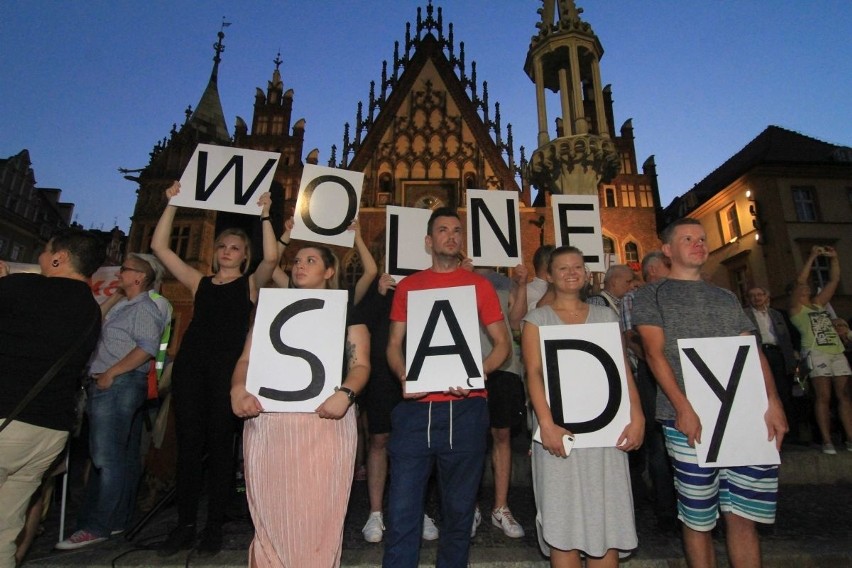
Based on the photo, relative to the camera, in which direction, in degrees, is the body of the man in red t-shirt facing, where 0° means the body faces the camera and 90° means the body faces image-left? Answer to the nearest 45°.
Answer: approximately 0°

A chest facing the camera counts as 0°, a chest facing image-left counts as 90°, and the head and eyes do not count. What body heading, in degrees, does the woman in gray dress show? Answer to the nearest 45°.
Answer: approximately 0°

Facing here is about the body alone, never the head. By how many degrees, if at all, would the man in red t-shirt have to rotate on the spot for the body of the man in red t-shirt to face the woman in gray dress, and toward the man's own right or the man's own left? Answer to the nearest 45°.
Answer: approximately 90° to the man's own left

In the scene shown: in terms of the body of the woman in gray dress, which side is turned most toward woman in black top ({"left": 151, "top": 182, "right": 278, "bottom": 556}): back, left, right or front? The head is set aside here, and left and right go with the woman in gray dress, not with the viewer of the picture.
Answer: right

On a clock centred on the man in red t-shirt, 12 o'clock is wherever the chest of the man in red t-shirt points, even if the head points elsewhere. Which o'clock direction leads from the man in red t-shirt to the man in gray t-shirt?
The man in gray t-shirt is roughly at 9 o'clock from the man in red t-shirt.

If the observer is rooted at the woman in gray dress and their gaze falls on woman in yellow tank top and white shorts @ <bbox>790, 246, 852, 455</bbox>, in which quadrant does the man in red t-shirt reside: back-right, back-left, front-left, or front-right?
back-left

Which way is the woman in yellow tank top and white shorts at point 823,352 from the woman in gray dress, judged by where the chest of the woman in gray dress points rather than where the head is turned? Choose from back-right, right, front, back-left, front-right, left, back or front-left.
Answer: back-left
